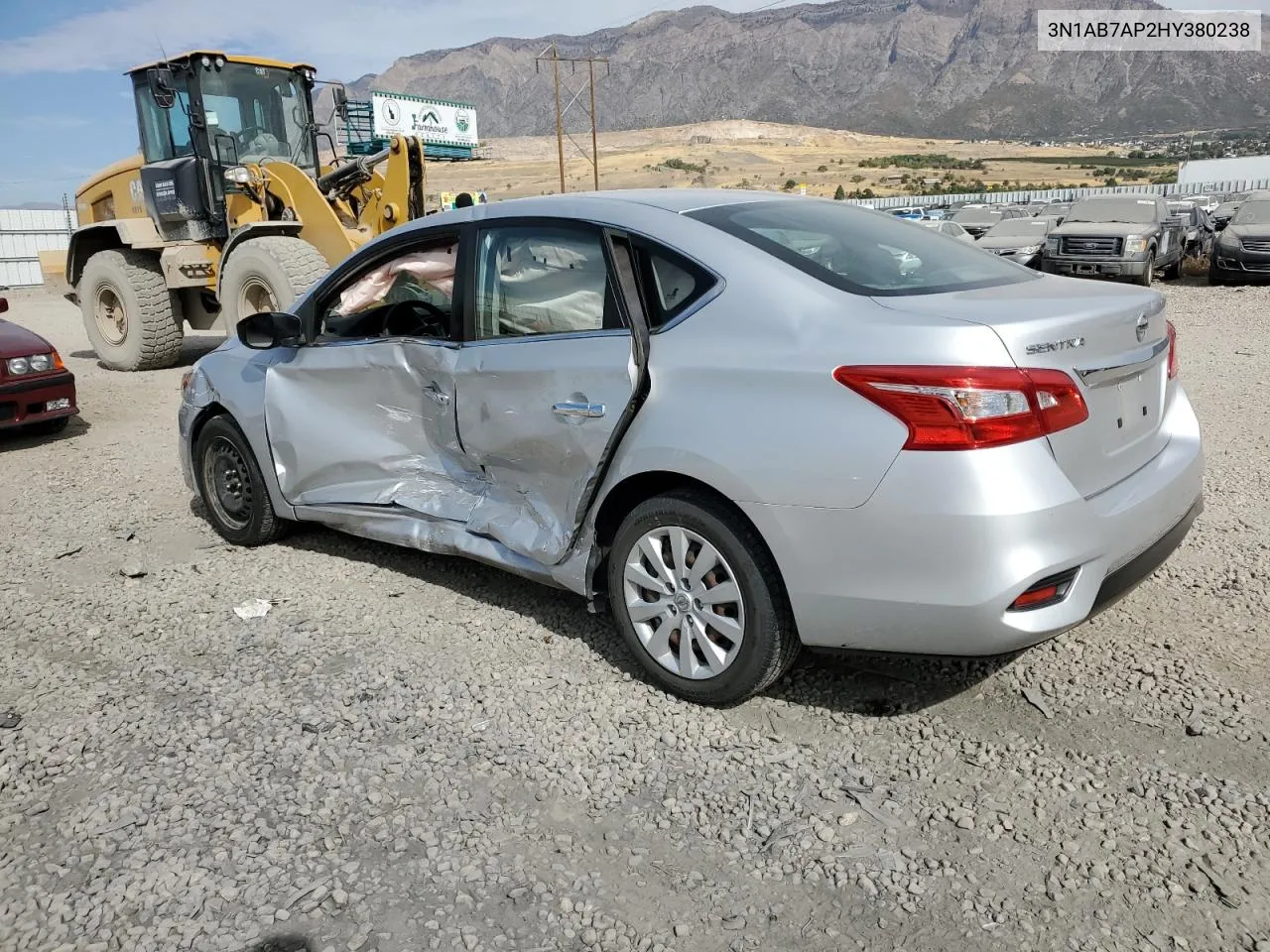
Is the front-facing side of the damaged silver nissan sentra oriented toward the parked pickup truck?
no

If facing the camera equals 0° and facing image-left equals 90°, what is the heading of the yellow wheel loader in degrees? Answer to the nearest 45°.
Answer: approximately 315°

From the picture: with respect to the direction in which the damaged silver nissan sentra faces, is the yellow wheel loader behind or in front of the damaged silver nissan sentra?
in front

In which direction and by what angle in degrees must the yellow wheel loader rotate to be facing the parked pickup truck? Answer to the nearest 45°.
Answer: approximately 45° to its left

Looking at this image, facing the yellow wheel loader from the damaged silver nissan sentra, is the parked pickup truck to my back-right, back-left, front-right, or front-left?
front-right

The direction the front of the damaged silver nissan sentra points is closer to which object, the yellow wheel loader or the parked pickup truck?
the yellow wheel loader

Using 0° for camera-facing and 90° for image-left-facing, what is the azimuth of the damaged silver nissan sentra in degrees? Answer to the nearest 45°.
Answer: approximately 135°

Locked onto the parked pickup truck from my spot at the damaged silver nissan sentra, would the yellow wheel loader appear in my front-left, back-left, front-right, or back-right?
front-left

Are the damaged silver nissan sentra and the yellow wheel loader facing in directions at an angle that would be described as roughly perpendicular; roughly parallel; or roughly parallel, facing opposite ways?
roughly parallel, facing opposite ways

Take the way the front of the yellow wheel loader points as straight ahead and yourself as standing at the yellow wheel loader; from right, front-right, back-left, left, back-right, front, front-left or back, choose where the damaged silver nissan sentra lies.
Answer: front-right
